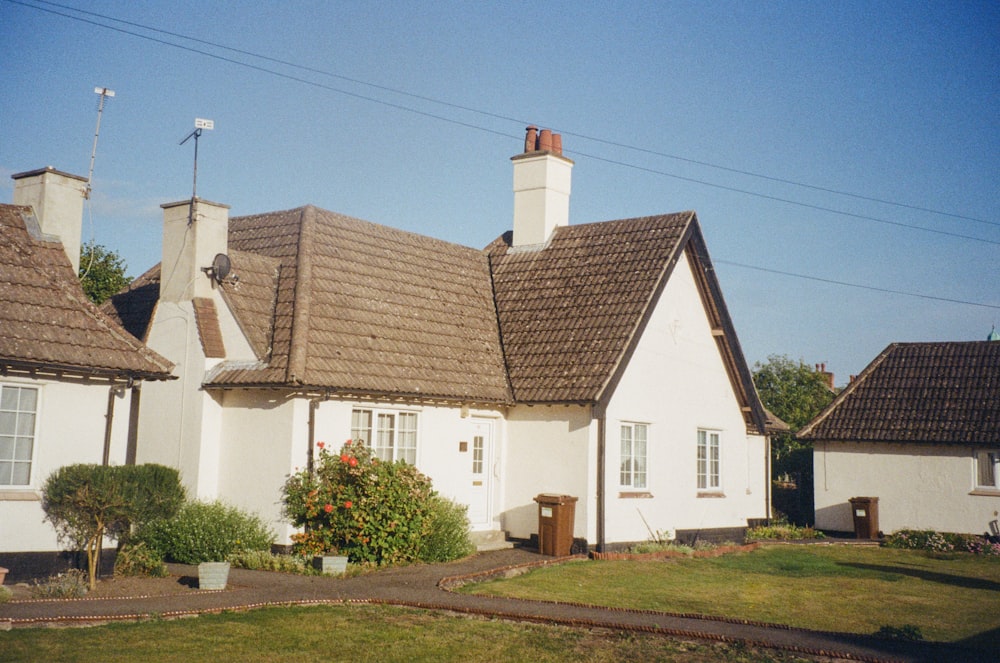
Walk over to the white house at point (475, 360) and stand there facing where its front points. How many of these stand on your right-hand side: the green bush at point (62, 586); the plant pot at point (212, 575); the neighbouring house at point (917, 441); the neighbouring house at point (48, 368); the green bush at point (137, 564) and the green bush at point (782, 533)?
4

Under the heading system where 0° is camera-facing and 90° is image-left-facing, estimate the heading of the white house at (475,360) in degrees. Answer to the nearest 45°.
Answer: approximately 315°

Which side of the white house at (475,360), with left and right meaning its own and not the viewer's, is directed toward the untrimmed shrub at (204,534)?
right

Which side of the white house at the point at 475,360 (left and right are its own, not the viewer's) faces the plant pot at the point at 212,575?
right

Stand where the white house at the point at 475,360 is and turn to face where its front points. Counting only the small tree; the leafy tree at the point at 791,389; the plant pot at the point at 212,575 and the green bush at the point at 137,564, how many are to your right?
3

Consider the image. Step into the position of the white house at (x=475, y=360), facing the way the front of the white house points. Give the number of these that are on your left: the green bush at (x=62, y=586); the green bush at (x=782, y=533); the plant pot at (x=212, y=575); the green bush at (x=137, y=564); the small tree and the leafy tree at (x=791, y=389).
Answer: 2

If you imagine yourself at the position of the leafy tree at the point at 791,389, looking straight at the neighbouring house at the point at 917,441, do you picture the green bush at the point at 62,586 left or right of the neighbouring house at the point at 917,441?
right

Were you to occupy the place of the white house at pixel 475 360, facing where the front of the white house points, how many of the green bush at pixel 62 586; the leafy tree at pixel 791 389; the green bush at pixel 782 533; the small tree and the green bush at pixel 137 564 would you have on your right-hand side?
3

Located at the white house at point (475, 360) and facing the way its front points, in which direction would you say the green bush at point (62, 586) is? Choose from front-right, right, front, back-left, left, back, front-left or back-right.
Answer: right

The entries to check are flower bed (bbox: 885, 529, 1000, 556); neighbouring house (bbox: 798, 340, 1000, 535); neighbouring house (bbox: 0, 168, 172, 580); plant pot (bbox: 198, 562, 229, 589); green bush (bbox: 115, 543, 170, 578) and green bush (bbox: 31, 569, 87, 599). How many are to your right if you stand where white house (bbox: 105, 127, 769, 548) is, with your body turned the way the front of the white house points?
4

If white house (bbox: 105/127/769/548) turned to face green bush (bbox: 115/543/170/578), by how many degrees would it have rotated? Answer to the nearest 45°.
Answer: approximately 90° to its right

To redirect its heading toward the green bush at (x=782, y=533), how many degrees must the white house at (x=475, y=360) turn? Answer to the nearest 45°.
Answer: approximately 90° to its left

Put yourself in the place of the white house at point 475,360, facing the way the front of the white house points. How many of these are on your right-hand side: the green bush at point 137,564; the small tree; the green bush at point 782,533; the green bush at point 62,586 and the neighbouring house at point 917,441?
3

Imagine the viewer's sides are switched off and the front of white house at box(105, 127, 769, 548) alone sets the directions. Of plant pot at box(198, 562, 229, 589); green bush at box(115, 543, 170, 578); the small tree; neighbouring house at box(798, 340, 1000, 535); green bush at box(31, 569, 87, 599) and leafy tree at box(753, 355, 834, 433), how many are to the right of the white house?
4

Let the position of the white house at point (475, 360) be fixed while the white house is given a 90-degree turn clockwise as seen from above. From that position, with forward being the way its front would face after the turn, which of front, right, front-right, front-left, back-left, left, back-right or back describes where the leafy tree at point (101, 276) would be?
right

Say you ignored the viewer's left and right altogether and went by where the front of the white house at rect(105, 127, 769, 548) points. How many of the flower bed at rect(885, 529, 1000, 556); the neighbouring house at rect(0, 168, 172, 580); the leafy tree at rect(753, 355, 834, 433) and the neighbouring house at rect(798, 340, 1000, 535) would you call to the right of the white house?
1
